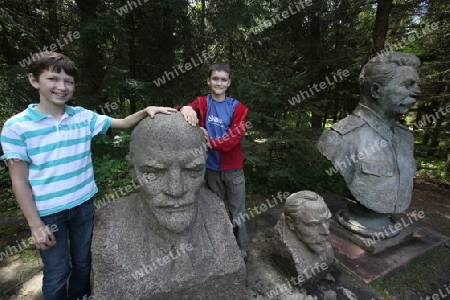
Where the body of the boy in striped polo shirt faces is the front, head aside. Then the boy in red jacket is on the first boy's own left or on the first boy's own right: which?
on the first boy's own left

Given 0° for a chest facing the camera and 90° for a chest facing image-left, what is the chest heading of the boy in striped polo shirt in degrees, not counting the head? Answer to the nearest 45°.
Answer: approximately 315°

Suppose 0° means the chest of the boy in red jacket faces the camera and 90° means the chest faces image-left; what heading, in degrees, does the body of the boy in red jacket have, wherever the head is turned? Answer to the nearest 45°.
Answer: approximately 0°

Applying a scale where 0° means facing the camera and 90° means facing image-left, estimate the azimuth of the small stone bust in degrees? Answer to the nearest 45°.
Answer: approximately 315°

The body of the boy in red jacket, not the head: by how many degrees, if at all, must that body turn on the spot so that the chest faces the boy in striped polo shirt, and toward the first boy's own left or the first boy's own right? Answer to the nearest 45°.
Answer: approximately 45° to the first boy's own right
